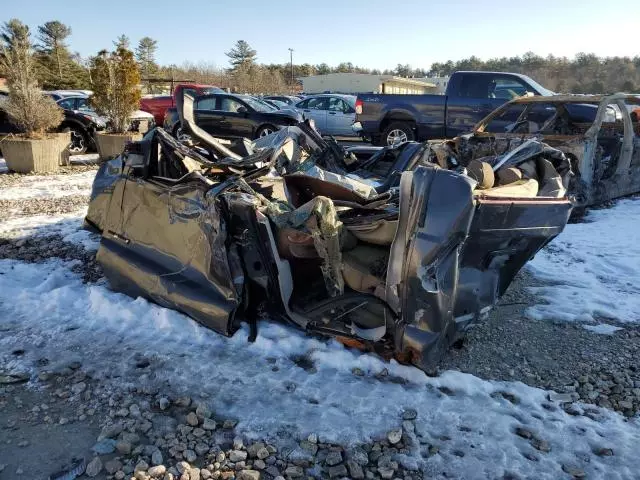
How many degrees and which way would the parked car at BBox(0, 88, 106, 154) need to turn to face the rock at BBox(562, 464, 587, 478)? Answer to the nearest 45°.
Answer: approximately 45° to its right

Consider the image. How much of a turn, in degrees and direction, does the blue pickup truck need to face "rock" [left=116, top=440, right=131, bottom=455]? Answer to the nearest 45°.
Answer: approximately 90° to its right

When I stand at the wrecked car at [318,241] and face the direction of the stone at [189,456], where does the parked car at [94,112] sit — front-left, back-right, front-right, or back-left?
back-right

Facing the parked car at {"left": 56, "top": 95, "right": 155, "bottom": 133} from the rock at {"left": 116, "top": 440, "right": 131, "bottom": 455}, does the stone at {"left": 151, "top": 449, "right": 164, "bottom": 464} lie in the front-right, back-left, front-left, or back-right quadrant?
back-right

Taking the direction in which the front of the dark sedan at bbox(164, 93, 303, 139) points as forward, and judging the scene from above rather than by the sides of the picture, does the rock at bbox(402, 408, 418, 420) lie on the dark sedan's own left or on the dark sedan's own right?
on the dark sedan's own right

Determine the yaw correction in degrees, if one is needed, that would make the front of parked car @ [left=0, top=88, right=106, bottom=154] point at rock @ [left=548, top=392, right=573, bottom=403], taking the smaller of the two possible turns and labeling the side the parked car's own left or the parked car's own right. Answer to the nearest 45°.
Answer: approximately 45° to the parked car's own right

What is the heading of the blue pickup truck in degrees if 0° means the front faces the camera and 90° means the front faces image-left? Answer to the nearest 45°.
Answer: approximately 270°

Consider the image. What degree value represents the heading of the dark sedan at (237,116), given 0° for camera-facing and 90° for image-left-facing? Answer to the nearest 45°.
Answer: approximately 270°

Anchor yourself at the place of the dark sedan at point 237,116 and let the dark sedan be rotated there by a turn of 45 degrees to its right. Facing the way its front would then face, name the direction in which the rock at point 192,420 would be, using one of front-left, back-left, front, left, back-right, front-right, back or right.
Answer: front-right

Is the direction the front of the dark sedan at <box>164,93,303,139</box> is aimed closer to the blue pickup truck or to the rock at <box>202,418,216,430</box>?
the blue pickup truck
